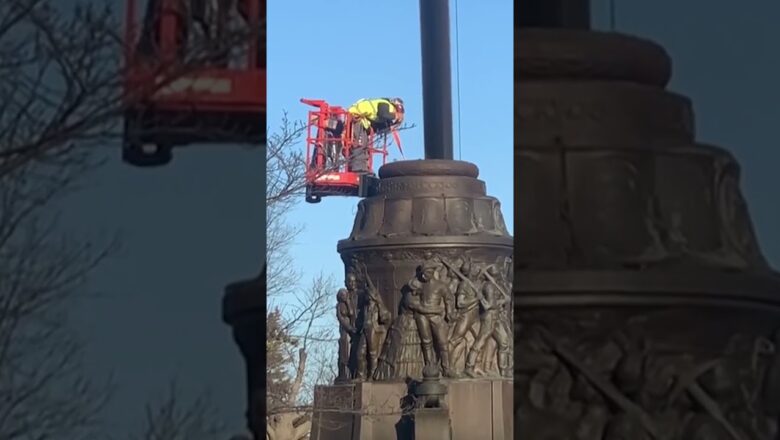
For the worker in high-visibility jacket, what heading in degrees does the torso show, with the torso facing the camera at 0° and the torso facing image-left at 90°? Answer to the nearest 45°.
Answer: approximately 270°
